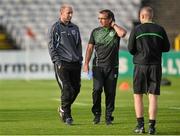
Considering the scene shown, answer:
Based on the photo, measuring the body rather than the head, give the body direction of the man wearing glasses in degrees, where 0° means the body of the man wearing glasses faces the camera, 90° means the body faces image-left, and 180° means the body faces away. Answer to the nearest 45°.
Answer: approximately 0°

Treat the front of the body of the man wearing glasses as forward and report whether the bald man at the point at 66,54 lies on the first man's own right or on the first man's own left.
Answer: on the first man's own right

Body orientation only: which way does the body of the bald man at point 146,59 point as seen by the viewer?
away from the camera
